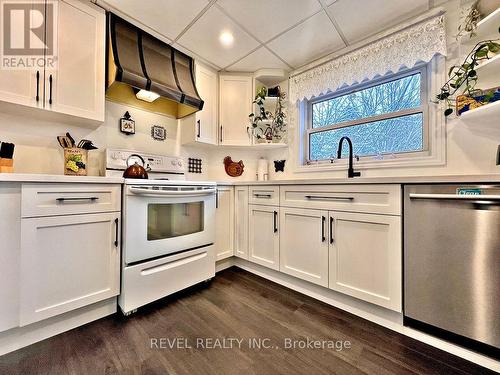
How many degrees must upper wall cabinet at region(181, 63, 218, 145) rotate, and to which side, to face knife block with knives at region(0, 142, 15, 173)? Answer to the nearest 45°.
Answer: approximately 90° to its right

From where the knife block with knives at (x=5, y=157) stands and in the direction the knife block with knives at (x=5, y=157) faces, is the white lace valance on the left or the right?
on its left

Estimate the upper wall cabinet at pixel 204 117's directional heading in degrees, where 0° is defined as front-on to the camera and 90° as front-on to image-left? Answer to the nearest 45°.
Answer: approximately 315°

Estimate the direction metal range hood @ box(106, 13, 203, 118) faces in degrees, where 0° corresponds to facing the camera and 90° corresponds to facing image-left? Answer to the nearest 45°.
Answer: approximately 315°

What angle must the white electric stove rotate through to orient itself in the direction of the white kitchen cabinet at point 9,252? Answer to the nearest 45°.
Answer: approximately 135° to its right

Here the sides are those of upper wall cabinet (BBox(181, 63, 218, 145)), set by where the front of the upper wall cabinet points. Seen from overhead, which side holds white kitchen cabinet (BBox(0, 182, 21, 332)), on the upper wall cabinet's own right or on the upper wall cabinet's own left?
on the upper wall cabinet's own right
